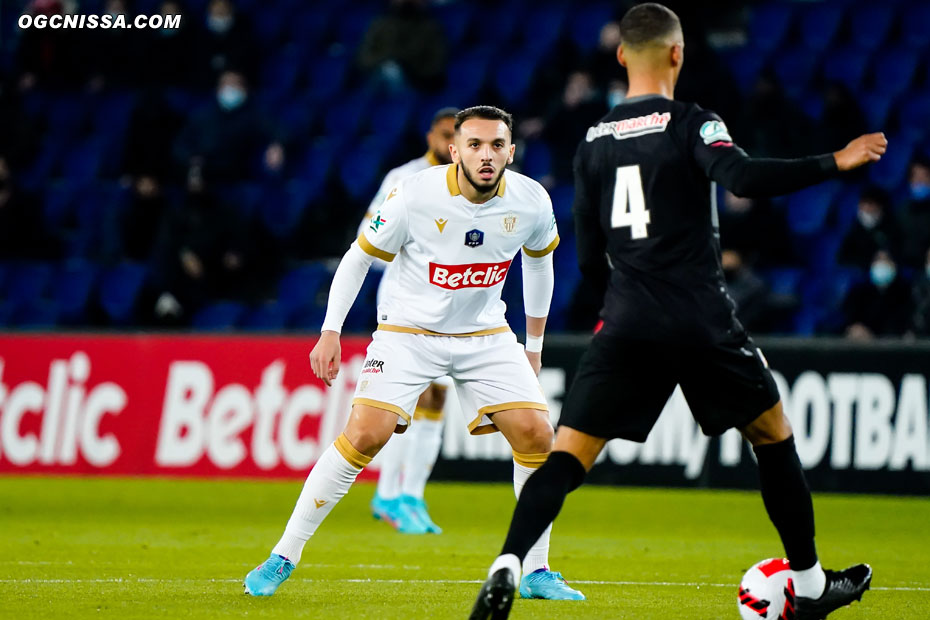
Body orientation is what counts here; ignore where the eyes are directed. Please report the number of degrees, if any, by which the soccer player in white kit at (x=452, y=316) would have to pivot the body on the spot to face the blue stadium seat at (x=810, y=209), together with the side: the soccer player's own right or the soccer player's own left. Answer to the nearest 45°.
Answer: approximately 135° to the soccer player's own left

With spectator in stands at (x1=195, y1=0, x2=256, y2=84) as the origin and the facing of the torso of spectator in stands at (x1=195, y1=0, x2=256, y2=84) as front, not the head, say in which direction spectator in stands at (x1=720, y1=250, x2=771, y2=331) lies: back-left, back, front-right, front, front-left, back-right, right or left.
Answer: front-left

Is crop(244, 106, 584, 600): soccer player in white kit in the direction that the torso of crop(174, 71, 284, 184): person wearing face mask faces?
yes

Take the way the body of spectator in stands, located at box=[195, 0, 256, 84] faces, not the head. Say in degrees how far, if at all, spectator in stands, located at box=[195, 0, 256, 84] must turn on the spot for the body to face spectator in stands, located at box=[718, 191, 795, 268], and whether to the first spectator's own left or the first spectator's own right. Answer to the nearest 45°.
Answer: approximately 45° to the first spectator's own left

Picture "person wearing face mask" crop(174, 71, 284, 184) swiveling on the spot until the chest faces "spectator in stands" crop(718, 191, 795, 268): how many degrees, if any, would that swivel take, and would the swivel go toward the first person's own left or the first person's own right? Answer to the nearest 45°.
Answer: approximately 45° to the first person's own left

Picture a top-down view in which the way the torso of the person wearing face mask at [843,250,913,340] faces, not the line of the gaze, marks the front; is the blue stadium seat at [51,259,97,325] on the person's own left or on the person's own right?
on the person's own right

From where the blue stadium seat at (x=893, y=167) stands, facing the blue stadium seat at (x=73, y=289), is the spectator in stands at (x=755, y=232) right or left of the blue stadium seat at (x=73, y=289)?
left

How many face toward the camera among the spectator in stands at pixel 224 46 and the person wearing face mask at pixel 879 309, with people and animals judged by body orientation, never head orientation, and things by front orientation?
2

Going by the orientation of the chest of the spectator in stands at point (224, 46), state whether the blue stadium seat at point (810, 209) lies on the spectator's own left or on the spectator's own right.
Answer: on the spectator's own left

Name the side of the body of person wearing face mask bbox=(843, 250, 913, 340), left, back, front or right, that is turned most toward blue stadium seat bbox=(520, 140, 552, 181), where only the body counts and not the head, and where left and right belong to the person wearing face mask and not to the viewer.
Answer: right

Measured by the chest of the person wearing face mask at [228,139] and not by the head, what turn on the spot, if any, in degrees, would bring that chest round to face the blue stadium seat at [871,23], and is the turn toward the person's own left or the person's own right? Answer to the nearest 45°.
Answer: approximately 90° to the person's own left

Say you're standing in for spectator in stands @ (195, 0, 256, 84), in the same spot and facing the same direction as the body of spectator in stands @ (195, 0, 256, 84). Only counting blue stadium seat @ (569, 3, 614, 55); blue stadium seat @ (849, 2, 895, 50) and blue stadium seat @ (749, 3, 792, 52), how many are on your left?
3

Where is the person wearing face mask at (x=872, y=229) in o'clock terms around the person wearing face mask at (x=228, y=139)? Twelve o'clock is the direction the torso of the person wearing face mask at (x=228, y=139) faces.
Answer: the person wearing face mask at (x=872, y=229) is roughly at 10 o'clock from the person wearing face mask at (x=228, y=139).
